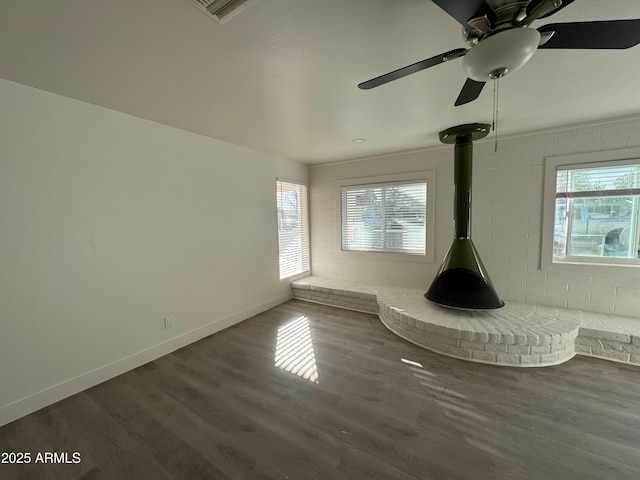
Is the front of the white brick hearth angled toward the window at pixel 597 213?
no

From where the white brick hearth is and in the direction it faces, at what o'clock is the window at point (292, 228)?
The window is roughly at 2 o'clock from the white brick hearth.

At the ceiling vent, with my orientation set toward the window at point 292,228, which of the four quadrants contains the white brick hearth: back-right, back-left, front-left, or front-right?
front-right

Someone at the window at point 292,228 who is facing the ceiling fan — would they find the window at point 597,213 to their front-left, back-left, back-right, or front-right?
front-left

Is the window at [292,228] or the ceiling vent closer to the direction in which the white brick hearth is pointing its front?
the ceiling vent

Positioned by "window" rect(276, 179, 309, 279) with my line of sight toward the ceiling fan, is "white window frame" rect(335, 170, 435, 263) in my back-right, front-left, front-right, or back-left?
front-left

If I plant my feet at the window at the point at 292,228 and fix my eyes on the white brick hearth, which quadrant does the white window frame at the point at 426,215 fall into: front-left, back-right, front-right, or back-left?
front-left

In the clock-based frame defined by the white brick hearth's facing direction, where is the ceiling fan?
The ceiling fan is roughly at 11 o'clock from the white brick hearth.

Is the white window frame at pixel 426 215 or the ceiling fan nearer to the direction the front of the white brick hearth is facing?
the ceiling fan

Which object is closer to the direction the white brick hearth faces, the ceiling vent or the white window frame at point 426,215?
the ceiling vent

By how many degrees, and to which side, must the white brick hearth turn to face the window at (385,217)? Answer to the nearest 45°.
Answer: approximately 90° to its right

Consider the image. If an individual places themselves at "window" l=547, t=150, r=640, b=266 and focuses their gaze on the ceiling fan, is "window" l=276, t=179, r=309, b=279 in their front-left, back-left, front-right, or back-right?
front-right

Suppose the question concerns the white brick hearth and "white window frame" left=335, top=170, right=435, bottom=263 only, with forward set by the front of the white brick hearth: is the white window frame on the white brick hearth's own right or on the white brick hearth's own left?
on the white brick hearth's own right
